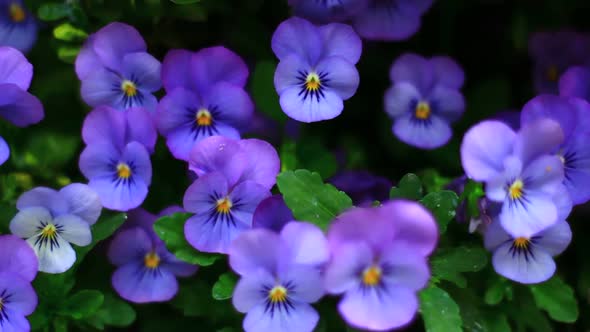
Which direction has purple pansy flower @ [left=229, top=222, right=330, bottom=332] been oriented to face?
toward the camera

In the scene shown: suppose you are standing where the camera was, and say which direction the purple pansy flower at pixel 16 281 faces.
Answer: facing the viewer

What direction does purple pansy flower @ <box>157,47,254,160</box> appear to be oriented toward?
toward the camera

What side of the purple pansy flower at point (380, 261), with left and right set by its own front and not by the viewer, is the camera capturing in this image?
front
